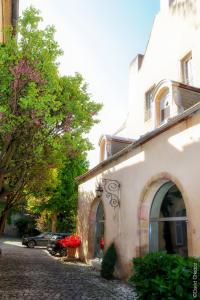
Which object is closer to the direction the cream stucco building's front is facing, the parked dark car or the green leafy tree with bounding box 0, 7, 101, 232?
the green leafy tree

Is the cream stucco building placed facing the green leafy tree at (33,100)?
yes

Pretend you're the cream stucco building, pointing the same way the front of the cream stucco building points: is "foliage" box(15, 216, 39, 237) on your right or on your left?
on your right

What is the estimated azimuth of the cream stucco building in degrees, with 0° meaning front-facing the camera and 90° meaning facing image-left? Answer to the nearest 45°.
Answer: approximately 45°
